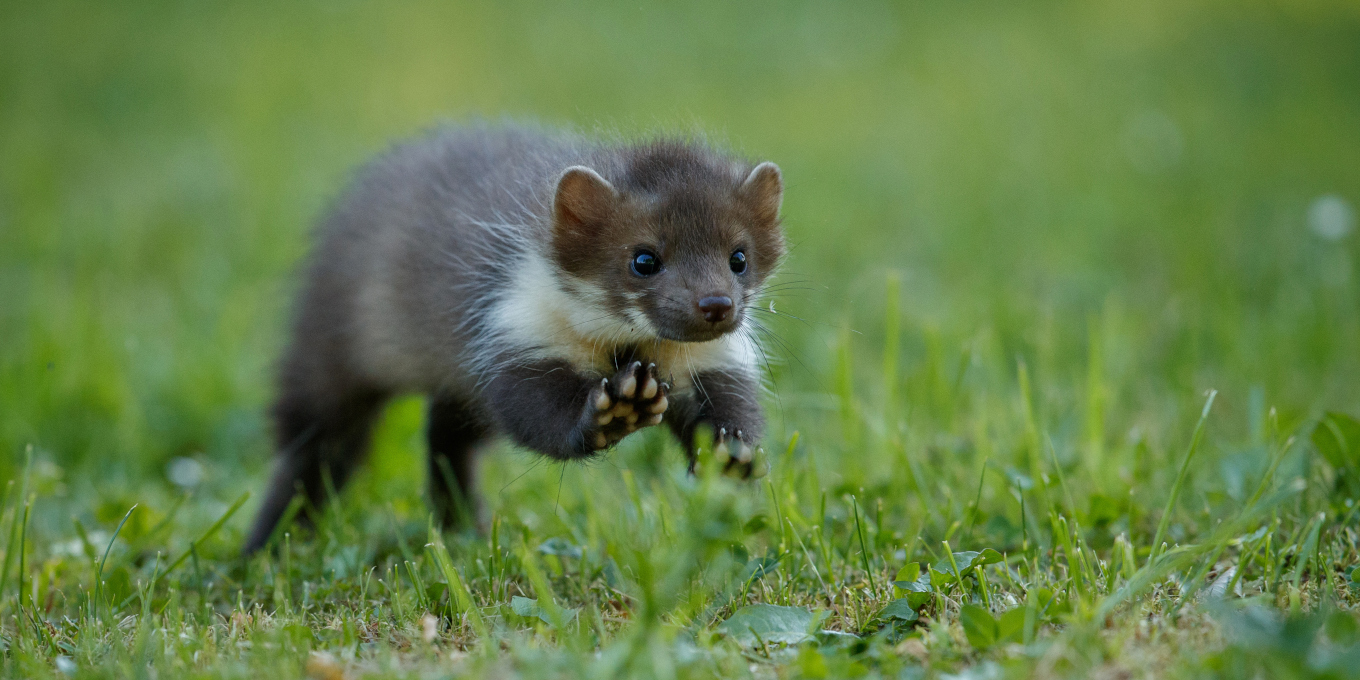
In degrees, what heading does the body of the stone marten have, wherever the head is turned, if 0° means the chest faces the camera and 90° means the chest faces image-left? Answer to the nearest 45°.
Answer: approximately 315°
